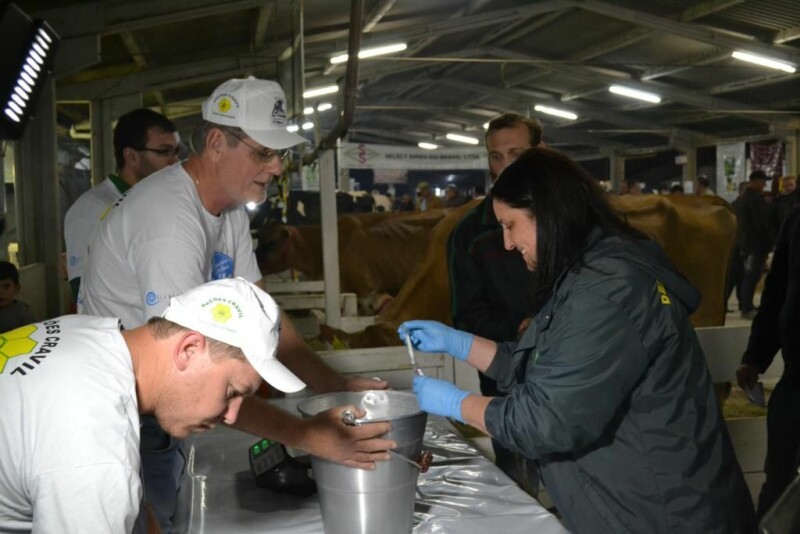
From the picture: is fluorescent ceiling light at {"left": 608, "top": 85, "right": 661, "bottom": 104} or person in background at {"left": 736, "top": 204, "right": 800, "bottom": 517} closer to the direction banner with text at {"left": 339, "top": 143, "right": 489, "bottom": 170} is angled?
the person in background

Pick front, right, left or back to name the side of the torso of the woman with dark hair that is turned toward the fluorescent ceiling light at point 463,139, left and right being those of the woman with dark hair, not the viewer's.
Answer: right

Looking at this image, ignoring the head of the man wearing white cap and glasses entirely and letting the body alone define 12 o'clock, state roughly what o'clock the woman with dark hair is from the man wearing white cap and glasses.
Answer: The woman with dark hair is roughly at 12 o'clock from the man wearing white cap and glasses.

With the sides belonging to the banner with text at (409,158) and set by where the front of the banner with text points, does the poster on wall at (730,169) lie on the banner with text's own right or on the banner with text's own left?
on the banner with text's own left

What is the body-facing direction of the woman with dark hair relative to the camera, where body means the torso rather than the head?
to the viewer's left

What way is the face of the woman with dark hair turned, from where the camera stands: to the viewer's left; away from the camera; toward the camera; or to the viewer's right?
to the viewer's left

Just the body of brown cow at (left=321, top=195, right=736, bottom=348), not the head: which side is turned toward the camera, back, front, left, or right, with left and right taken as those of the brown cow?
left

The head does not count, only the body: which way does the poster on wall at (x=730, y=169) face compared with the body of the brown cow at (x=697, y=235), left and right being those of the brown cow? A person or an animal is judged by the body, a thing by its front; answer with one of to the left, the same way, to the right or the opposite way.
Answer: to the left

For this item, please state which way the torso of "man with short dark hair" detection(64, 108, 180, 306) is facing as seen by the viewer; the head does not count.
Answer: to the viewer's right

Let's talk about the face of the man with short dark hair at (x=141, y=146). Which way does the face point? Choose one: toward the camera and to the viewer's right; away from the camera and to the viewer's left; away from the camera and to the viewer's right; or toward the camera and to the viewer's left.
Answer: toward the camera and to the viewer's right

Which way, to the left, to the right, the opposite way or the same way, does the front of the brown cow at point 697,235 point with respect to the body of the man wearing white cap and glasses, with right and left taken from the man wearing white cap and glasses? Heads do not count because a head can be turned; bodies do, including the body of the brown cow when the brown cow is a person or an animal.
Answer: the opposite way

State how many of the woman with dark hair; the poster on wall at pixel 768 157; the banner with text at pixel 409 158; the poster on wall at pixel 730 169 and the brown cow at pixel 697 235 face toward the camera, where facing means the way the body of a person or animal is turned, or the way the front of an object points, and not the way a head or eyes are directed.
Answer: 3
